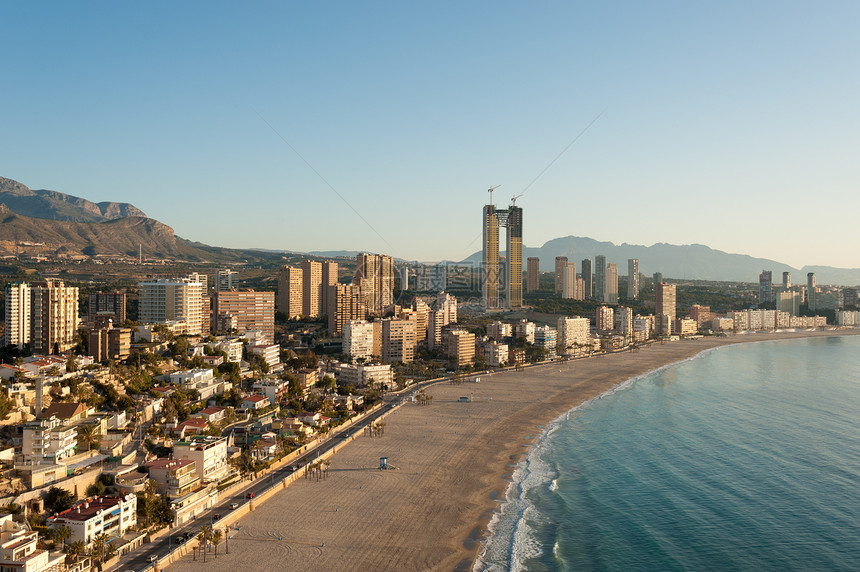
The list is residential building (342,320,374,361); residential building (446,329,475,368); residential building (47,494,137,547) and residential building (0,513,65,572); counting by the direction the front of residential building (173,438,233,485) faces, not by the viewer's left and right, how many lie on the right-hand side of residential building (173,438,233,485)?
2

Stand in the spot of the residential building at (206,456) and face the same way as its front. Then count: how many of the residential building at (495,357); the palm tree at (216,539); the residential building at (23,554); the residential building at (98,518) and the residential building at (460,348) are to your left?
2

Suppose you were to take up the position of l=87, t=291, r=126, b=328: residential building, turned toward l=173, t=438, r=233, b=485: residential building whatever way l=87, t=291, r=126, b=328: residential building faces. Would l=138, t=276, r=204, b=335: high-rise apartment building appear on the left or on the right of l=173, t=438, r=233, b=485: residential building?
left

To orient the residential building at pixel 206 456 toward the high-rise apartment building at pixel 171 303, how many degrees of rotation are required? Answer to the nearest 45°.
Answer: approximately 135° to its left

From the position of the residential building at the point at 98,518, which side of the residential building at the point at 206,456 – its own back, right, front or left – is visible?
right

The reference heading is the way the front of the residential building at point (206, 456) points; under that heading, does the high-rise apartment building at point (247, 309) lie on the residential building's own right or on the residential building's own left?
on the residential building's own left

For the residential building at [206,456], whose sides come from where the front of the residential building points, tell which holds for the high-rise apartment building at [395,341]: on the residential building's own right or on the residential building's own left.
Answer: on the residential building's own left

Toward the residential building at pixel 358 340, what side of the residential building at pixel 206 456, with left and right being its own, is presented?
left

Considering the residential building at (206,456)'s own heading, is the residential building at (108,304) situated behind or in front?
behind

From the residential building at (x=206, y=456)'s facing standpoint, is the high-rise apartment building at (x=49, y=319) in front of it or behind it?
behind

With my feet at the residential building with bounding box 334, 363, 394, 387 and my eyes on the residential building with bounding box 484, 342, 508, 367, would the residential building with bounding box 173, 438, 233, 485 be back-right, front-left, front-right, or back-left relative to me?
back-right

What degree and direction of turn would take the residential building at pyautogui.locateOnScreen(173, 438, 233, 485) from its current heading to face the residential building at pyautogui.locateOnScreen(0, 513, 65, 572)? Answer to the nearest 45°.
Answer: approximately 90° to its right

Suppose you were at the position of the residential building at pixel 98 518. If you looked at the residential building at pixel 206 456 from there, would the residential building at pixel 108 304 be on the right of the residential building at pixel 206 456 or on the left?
left

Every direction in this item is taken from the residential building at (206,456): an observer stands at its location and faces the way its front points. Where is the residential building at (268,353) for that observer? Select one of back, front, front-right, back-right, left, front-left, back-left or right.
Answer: back-left

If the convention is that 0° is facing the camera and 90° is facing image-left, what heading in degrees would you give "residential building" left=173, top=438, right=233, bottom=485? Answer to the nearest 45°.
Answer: approximately 315°

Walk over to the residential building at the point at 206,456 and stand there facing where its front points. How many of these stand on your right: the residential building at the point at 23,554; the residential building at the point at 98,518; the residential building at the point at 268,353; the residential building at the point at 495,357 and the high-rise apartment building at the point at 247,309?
2
